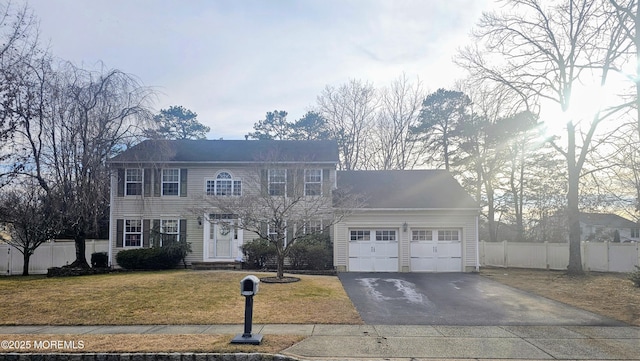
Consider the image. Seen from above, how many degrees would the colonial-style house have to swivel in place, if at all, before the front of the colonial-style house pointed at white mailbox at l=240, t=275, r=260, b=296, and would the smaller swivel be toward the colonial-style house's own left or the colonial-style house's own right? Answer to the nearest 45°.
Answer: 0° — it already faces it

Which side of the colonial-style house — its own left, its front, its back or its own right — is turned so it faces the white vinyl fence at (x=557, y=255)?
left

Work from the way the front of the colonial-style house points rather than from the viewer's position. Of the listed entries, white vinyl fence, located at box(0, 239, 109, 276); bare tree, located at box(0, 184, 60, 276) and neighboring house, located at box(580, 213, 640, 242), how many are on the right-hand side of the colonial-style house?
2

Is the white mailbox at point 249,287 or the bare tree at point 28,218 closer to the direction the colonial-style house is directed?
the white mailbox

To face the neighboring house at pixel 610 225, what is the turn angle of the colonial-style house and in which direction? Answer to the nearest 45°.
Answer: approximately 135° to its left

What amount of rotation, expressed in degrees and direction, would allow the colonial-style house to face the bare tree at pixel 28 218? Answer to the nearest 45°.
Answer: approximately 90° to its right

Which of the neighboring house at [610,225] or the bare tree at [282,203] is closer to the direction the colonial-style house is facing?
the bare tree

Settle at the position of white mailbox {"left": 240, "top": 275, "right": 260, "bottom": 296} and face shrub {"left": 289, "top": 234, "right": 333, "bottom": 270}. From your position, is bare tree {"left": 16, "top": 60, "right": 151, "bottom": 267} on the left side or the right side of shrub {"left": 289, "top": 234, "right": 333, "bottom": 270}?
left

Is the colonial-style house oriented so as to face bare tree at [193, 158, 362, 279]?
yes

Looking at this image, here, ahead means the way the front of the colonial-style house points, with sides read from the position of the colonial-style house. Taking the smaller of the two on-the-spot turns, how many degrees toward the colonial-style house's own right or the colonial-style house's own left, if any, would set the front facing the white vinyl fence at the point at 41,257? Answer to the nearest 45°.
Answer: approximately 90° to the colonial-style house's own right

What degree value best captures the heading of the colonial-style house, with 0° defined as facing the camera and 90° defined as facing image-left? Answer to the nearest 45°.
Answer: approximately 0°

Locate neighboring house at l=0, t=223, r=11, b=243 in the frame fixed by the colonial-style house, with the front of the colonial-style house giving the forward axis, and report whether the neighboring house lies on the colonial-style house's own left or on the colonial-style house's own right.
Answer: on the colonial-style house's own right

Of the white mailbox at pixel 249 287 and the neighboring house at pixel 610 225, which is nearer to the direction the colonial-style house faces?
the white mailbox
